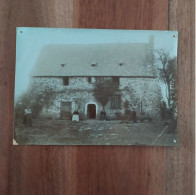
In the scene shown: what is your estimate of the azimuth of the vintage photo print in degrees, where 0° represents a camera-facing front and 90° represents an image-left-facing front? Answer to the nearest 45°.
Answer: approximately 0°
